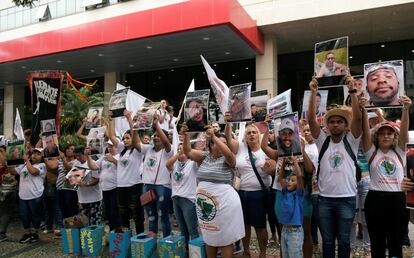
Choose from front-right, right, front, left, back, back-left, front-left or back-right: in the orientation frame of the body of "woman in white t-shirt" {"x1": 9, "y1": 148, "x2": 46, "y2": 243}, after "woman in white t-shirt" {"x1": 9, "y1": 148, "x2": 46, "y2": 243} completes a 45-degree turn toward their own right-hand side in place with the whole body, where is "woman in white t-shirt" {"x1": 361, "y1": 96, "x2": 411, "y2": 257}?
back-left

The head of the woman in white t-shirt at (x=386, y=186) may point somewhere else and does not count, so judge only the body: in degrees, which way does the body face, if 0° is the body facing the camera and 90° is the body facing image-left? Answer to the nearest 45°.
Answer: approximately 0°

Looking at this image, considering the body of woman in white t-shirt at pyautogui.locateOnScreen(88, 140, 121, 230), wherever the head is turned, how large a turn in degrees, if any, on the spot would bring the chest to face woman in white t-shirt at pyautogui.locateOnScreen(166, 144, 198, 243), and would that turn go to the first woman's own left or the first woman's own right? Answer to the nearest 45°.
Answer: approximately 90° to the first woman's own left

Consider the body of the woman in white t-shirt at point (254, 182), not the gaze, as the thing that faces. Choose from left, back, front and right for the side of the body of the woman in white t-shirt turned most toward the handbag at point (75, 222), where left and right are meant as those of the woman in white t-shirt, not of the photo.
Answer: right

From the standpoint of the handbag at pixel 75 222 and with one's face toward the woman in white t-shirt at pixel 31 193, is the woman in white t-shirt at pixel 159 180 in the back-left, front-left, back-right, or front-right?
back-right

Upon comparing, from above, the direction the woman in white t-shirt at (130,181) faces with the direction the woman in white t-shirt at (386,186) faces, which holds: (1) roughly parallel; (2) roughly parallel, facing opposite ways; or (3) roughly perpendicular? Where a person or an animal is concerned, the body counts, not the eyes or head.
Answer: roughly parallel

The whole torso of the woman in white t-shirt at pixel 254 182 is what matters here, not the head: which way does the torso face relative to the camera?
toward the camera

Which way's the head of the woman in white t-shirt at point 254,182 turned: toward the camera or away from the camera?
toward the camera

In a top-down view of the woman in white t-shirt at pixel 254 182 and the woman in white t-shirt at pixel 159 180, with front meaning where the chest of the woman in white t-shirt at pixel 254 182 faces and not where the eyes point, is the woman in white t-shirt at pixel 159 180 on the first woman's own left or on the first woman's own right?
on the first woman's own right

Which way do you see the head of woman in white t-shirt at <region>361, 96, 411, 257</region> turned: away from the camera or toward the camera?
toward the camera

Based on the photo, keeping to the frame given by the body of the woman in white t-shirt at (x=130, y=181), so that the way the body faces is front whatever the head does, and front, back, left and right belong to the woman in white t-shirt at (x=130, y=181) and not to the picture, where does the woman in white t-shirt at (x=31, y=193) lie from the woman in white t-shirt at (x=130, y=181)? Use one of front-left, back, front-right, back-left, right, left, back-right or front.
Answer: right

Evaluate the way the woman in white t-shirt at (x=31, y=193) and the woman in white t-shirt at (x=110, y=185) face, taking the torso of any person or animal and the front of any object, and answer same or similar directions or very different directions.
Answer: same or similar directions

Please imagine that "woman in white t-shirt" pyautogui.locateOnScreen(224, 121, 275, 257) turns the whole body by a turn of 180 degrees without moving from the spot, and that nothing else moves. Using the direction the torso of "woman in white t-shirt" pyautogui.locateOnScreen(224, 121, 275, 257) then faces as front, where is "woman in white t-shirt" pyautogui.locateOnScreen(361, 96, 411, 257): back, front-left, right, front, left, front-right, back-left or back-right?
back-right

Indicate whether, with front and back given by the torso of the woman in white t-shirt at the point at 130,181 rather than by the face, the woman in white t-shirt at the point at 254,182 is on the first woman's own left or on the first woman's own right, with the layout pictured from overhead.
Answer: on the first woman's own left

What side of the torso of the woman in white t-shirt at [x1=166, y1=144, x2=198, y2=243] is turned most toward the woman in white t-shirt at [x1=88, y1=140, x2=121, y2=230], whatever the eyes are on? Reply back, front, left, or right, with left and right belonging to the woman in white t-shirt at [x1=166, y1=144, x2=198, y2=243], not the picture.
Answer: right

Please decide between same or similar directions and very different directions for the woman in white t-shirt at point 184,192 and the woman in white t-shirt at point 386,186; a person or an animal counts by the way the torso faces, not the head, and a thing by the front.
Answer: same or similar directions
